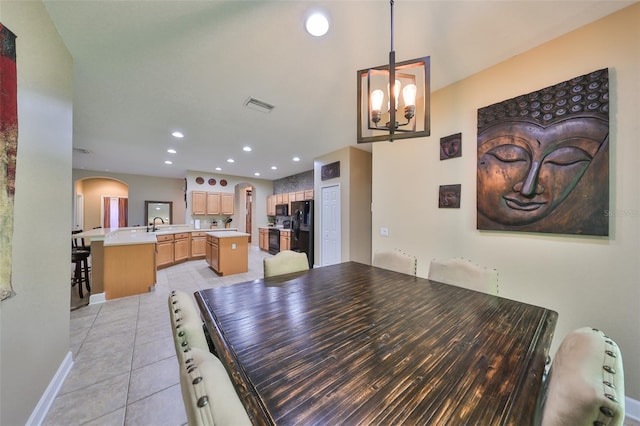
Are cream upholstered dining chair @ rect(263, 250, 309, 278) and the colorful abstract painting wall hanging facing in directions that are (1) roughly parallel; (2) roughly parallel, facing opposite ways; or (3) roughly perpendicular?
roughly perpendicular

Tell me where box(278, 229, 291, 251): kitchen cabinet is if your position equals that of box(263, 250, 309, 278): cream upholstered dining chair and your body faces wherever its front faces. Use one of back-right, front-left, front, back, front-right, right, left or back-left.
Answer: back-left

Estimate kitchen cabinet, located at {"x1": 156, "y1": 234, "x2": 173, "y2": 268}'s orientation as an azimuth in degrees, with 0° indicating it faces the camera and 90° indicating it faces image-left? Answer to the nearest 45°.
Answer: approximately 315°

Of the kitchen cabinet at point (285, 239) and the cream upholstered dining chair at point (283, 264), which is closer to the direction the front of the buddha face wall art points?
the cream upholstered dining chair

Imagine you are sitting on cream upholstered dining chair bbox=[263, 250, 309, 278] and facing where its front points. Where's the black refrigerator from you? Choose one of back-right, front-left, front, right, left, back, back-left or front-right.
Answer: back-left

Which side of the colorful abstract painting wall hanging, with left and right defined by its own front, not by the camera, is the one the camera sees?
right

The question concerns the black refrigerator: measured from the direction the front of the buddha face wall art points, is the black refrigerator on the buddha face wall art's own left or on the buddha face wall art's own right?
on the buddha face wall art's own right
